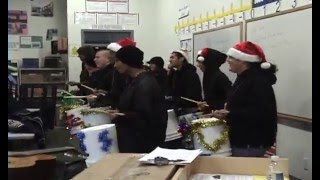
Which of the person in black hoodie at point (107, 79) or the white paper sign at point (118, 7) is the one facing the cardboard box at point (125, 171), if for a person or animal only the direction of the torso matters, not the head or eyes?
the white paper sign

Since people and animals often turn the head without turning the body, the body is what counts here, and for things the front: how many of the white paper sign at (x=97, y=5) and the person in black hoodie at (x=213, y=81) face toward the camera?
1

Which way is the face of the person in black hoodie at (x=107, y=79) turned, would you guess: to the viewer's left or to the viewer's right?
to the viewer's left

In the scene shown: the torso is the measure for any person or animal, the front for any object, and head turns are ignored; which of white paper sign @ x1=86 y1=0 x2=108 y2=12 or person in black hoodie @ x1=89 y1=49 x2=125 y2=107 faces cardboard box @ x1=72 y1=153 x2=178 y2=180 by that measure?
the white paper sign

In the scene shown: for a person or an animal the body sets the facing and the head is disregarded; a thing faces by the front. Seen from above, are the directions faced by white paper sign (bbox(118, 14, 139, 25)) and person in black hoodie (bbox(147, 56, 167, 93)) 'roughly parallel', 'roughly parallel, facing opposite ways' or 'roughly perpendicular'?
roughly perpendicular

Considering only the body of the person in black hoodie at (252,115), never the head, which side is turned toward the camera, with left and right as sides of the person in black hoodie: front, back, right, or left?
left

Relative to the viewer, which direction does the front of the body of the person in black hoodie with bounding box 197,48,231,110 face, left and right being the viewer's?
facing to the left of the viewer

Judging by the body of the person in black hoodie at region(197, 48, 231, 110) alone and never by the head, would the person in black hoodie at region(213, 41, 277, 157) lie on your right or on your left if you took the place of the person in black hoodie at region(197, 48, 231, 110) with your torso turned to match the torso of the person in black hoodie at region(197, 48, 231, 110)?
on your left

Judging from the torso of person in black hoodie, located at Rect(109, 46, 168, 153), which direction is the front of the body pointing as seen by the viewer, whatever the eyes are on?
to the viewer's left

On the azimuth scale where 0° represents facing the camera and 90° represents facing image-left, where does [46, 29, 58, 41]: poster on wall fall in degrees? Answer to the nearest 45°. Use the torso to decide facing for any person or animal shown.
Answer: approximately 0°

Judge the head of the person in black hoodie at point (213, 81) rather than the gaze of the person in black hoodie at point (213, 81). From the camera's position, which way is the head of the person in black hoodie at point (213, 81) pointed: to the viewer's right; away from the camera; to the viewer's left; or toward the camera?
to the viewer's left
